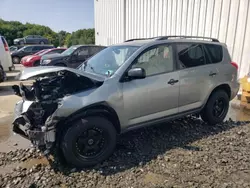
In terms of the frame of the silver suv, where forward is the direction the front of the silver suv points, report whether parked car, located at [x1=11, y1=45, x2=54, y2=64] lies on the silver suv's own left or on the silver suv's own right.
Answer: on the silver suv's own right

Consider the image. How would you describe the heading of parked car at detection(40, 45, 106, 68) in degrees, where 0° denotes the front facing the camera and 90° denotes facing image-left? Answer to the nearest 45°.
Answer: approximately 45°

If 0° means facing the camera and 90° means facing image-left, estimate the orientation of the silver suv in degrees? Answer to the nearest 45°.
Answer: approximately 45°

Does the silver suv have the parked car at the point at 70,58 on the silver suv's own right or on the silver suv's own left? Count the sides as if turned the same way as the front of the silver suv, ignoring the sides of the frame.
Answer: on the silver suv's own right

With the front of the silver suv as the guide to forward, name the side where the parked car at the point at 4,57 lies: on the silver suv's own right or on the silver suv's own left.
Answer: on the silver suv's own right
